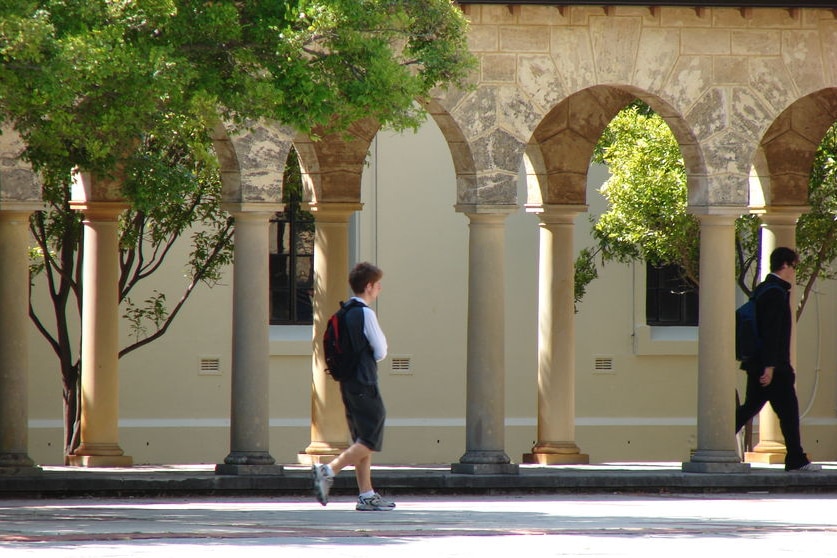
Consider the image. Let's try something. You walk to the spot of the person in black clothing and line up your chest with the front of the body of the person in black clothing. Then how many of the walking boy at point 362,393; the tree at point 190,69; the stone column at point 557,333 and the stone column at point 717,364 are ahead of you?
0

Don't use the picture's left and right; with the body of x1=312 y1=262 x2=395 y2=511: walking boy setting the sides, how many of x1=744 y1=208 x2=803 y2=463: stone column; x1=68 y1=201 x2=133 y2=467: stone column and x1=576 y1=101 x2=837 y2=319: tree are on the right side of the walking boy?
0

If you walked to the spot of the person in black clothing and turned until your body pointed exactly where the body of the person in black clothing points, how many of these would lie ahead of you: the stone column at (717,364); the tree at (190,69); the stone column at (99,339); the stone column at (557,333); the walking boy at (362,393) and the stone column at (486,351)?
0

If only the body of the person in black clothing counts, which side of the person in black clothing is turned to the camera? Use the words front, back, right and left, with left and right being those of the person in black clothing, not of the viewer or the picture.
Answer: right

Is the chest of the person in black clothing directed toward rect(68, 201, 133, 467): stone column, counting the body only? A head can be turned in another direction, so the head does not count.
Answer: no

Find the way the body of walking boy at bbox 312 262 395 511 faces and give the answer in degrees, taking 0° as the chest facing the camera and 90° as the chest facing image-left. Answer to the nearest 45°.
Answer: approximately 270°

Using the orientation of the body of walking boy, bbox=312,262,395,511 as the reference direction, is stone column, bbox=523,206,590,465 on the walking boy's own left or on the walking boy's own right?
on the walking boy's own left

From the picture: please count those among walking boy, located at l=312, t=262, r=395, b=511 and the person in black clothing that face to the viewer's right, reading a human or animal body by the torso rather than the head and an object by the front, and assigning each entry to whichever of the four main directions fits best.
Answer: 2

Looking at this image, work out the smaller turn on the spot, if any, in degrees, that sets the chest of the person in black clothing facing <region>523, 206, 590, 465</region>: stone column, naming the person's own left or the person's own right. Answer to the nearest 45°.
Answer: approximately 135° to the person's own left

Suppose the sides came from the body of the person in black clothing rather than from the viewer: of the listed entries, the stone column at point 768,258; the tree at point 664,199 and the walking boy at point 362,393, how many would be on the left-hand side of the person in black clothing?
2

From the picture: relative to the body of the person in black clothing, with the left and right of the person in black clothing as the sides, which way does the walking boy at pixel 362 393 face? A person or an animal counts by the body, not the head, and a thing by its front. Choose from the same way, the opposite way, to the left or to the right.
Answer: the same way

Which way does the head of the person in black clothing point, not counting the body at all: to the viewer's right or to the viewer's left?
to the viewer's right

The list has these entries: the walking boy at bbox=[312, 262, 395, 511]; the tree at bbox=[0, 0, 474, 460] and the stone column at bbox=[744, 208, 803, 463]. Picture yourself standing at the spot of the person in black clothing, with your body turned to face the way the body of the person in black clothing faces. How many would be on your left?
1

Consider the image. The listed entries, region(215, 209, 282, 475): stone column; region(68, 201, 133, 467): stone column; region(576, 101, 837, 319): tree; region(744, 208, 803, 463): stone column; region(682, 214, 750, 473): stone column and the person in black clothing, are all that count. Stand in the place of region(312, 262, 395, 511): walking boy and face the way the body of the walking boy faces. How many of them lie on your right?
0

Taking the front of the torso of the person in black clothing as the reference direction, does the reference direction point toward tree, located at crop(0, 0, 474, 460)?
no

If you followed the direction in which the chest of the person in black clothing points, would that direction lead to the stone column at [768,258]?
no

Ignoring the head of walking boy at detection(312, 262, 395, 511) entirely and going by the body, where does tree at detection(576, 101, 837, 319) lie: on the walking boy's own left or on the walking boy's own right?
on the walking boy's own left
